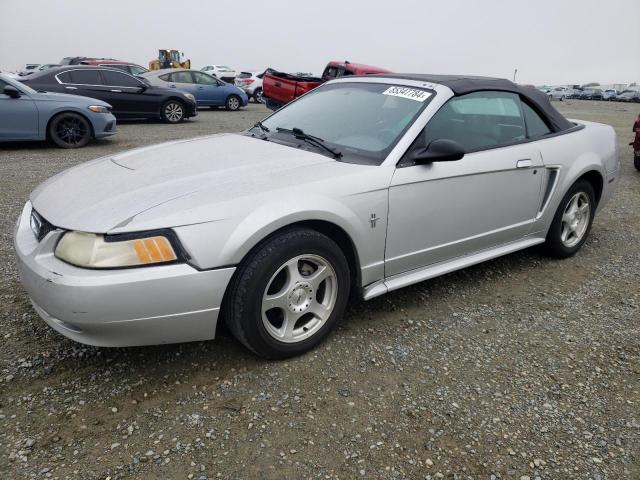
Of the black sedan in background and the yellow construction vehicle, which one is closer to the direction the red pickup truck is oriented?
the yellow construction vehicle

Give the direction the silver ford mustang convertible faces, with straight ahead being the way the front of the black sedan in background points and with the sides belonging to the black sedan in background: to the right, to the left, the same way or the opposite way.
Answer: the opposite way

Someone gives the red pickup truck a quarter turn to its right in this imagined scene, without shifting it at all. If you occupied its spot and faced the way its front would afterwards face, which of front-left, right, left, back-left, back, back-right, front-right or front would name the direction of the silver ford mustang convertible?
front-right

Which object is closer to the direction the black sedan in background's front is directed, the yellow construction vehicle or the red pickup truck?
the red pickup truck

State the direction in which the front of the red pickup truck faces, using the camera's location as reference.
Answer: facing away from the viewer and to the right of the viewer

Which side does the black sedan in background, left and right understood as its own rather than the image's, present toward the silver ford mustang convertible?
right

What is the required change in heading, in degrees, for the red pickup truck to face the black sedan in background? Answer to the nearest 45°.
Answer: approximately 180°

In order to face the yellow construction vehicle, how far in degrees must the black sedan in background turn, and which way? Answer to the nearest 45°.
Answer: approximately 90° to its left

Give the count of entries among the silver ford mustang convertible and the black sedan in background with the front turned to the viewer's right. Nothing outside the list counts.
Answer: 1

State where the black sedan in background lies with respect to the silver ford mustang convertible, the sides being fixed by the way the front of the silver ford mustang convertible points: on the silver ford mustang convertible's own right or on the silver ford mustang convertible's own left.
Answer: on the silver ford mustang convertible's own right

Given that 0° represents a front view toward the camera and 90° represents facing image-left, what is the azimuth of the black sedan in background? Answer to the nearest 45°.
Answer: approximately 270°
